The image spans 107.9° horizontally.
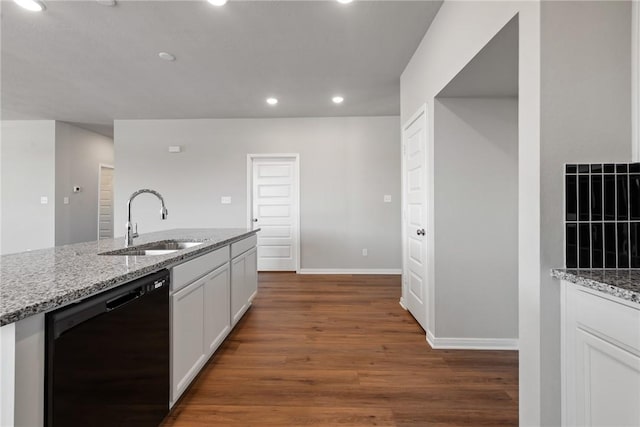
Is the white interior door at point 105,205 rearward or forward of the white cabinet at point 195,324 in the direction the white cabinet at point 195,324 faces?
rearward

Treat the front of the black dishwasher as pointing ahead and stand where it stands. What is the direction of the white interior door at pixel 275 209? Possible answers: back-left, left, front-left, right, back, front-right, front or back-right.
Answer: left

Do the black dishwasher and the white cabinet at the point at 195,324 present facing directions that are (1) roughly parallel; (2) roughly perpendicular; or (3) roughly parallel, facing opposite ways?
roughly parallel

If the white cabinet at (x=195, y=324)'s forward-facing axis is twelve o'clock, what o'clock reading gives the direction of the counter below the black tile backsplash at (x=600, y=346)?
The counter below the black tile backsplash is roughly at 12 o'clock from the white cabinet.

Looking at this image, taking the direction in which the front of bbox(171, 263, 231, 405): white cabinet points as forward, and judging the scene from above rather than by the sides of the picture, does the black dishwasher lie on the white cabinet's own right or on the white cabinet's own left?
on the white cabinet's own right

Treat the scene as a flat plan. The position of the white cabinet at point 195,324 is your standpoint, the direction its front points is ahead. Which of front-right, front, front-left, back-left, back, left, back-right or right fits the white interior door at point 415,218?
front-left

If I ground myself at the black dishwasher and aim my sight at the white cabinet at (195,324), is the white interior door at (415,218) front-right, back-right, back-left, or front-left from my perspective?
front-right

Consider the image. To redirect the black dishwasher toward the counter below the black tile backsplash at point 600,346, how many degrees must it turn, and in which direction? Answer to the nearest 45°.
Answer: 0° — it already faces it

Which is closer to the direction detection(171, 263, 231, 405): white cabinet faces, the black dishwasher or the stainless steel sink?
the black dishwasher

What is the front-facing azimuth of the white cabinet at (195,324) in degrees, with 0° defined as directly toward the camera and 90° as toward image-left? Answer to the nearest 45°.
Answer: approximately 315°

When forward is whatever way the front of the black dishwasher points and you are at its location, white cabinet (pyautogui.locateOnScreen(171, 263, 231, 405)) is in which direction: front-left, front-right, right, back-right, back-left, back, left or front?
left

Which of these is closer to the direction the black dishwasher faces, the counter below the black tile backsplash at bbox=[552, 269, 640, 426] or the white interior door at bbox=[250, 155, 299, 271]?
the counter below the black tile backsplash

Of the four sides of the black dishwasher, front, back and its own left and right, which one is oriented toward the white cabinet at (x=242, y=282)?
left

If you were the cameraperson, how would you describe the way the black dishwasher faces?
facing the viewer and to the right of the viewer
